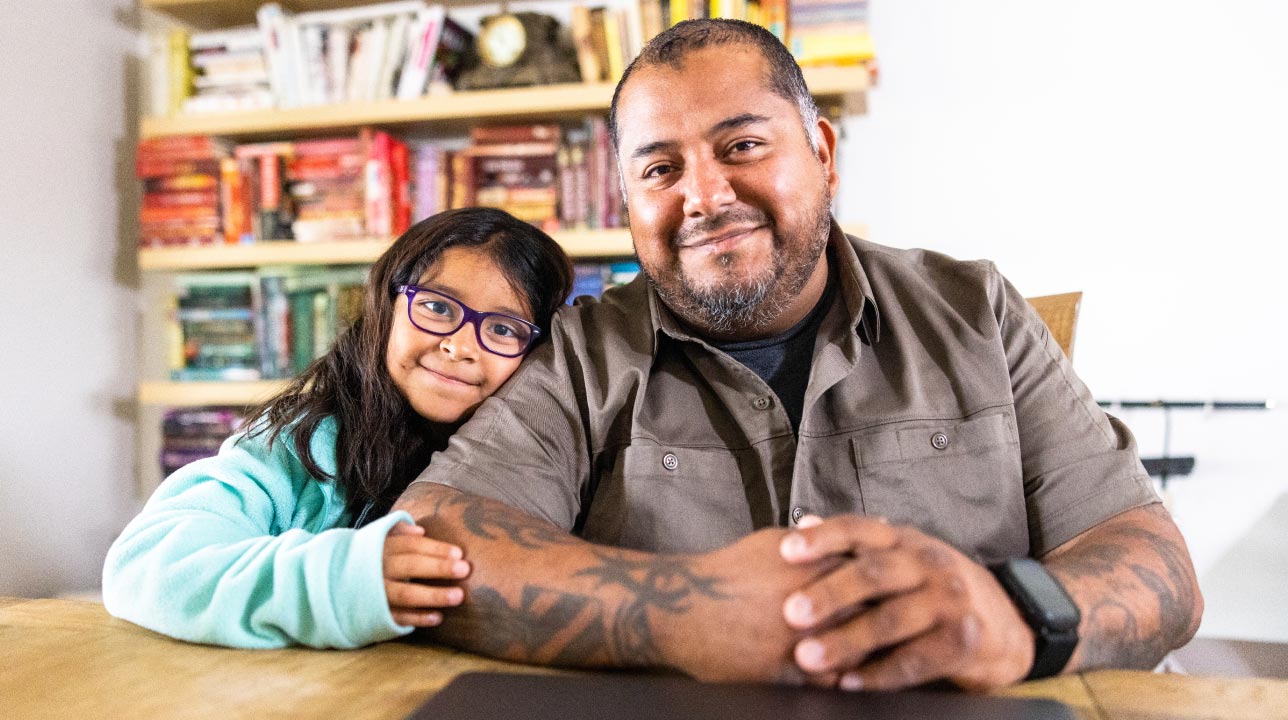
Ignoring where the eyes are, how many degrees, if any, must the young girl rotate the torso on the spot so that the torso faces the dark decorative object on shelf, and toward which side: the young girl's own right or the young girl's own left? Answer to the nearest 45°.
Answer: approximately 135° to the young girl's own left

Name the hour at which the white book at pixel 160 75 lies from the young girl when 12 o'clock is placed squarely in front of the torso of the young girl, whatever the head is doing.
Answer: The white book is roughly at 7 o'clock from the young girl.

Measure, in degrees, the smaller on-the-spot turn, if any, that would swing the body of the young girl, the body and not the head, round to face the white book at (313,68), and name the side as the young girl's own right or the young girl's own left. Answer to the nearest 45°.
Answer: approximately 135° to the young girl's own left

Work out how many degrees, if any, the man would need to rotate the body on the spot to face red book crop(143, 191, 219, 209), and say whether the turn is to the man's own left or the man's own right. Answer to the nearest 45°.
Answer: approximately 135° to the man's own right
